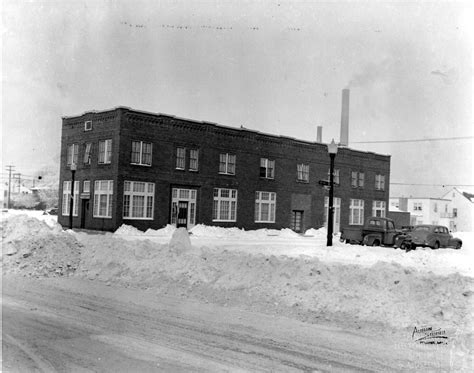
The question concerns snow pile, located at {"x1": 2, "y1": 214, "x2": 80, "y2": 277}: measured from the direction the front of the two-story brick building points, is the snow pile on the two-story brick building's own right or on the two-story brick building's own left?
on the two-story brick building's own right

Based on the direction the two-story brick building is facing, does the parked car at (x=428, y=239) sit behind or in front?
in front

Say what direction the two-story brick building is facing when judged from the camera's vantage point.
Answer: facing the viewer and to the right of the viewer
